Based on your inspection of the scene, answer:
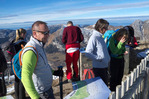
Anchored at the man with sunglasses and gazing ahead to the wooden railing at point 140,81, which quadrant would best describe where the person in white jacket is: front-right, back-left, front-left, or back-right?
front-left

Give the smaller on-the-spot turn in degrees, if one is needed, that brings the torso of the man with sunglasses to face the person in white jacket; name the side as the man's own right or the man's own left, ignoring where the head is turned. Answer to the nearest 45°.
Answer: approximately 90° to the man's own left

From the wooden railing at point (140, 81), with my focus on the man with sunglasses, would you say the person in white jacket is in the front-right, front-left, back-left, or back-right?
front-right

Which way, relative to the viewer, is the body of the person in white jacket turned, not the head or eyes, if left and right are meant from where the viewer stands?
facing to the right of the viewer

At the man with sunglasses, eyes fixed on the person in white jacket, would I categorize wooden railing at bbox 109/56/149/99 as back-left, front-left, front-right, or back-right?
front-right

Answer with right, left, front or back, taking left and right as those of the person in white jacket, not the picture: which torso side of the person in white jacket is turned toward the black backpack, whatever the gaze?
back

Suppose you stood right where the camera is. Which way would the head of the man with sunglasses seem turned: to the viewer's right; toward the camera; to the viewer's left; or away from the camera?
to the viewer's right

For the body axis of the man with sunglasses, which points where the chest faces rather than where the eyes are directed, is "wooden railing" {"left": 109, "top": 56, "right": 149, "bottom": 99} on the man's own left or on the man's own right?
on the man's own left

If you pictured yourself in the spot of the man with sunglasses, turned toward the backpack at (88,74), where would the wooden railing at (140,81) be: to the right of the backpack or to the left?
right
